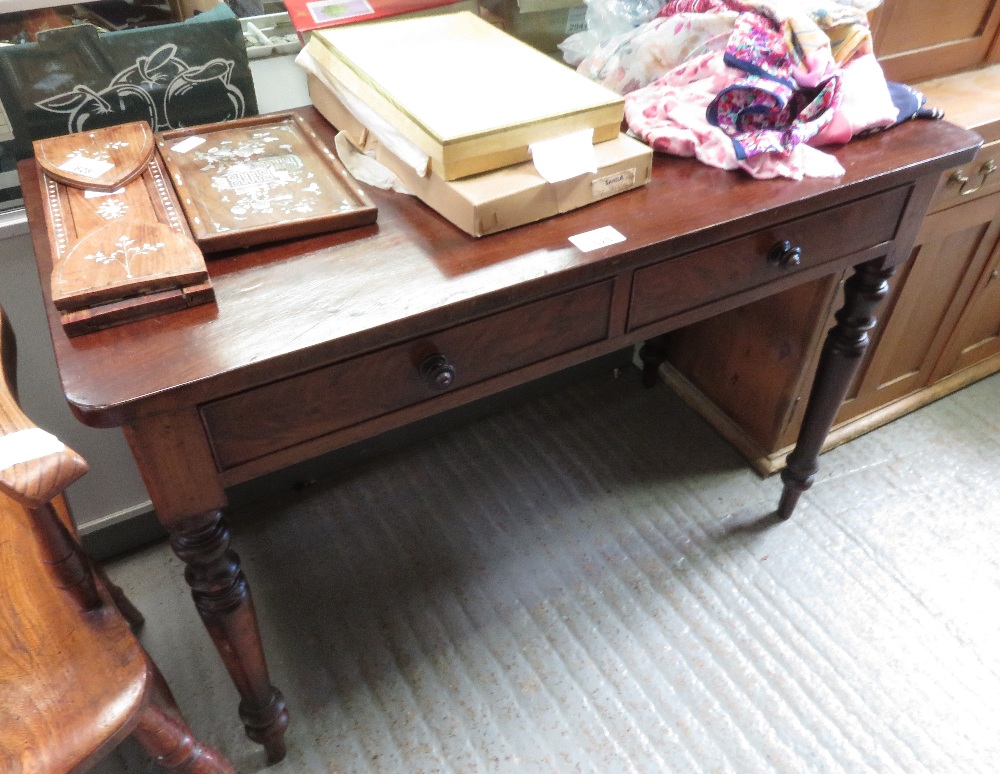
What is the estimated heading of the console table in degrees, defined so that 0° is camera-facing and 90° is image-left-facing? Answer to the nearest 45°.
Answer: approximately 315°

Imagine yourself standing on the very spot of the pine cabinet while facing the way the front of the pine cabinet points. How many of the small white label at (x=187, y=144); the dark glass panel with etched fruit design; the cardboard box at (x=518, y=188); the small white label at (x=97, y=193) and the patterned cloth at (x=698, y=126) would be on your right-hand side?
5

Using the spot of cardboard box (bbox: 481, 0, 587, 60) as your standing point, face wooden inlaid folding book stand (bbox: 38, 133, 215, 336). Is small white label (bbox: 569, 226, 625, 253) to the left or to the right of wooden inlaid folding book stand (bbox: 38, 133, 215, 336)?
left

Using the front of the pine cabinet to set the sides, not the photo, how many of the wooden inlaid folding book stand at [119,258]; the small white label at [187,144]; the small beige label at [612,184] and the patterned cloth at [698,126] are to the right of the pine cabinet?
4

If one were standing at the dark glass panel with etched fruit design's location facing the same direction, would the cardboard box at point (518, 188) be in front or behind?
in front

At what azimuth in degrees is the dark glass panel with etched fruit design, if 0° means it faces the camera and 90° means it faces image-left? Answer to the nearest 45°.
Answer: approximately 0°

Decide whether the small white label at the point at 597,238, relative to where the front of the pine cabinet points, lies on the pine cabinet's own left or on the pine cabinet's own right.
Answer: on the pine cabinet's own right
